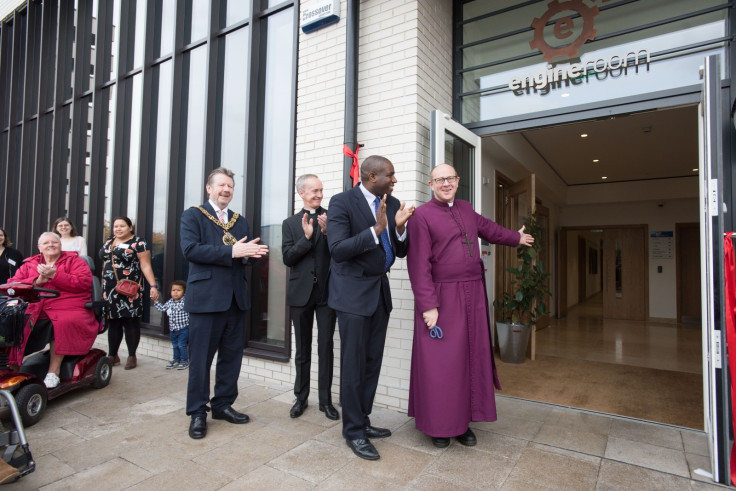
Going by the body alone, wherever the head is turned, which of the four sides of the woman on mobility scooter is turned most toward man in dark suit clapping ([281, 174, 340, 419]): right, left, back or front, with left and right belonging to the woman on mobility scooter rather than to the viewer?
left

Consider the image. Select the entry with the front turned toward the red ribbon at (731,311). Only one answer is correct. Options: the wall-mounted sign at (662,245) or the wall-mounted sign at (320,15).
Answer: the wall-mounted sign at (662,245)

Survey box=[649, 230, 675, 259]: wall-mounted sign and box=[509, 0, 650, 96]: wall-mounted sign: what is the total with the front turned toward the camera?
2

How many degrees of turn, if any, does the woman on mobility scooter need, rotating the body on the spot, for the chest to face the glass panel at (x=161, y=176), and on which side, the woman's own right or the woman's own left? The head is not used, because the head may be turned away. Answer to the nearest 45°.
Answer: approximately 180°

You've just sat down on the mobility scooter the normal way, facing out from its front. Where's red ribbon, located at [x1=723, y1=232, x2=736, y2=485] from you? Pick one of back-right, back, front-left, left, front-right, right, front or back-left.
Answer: left

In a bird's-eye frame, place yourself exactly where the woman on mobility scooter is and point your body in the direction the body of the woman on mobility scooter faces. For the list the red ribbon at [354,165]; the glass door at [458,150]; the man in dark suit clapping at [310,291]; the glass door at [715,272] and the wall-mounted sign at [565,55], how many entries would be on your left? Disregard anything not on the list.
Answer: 5

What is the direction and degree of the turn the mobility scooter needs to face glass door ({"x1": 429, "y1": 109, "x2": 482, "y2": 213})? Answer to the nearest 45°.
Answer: approximately 90° to its left

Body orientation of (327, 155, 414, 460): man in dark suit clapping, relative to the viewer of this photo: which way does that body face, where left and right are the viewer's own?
facing the viewer and to the right of the viewer

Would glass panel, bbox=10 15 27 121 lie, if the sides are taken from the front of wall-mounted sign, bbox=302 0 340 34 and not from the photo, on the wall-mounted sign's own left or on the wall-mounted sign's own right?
on the wall-mounted sign's own right

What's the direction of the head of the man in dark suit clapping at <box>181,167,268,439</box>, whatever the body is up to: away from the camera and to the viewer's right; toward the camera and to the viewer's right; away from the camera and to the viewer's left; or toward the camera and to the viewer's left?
toward the camera and to the viewer's right

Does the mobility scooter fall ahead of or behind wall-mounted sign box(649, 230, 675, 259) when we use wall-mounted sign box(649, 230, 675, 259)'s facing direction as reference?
ahead

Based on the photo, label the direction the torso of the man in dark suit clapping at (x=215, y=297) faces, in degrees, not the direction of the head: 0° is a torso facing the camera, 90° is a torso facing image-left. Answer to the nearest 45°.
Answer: approximately 315°
